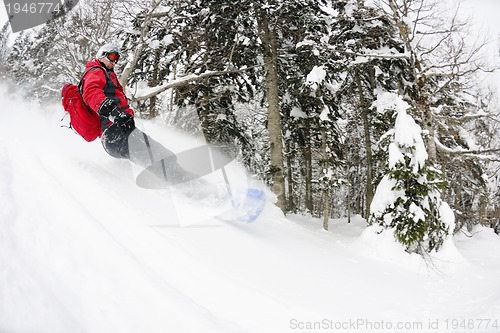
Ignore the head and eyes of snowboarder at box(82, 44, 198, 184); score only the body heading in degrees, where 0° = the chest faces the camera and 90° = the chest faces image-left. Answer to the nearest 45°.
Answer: approximately 315°

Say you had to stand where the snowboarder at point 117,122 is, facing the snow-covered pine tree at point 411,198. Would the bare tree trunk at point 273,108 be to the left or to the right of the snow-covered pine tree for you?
left

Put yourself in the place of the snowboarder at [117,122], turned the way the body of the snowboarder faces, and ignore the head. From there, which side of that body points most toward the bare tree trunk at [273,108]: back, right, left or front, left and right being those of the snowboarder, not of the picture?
left

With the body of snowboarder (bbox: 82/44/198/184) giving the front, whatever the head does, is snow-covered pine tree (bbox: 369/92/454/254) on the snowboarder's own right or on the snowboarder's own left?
on the snowboarder's own left

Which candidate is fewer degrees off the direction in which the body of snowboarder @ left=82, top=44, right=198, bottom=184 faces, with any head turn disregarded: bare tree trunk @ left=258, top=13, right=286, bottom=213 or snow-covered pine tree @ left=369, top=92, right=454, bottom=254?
the snow-covered pine tree
